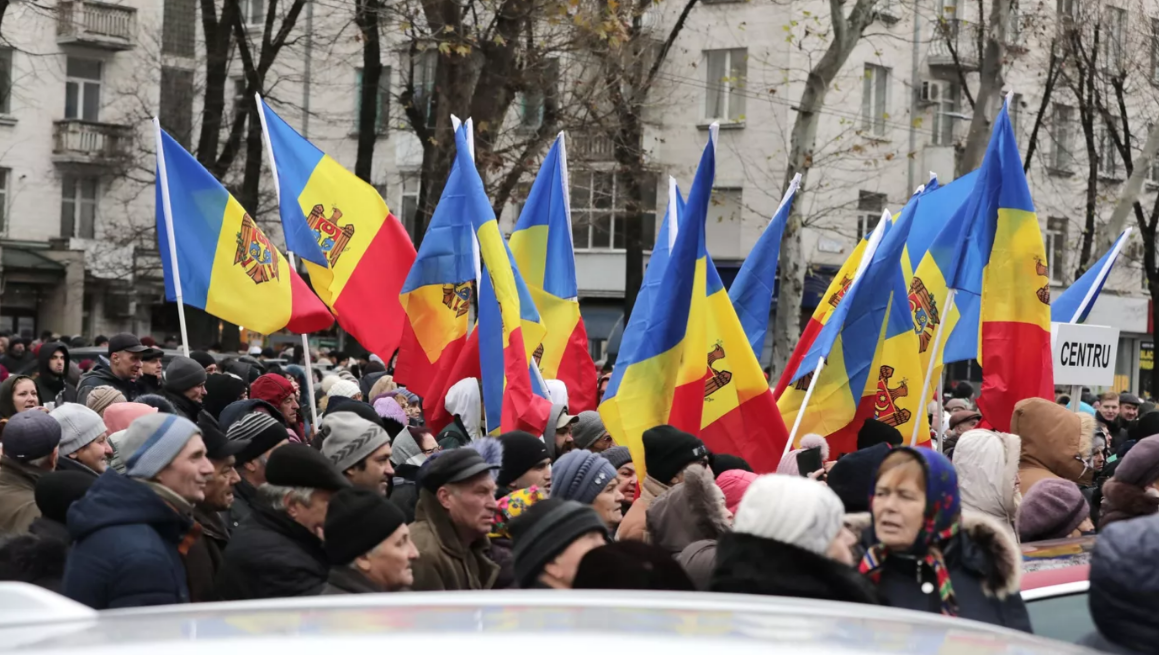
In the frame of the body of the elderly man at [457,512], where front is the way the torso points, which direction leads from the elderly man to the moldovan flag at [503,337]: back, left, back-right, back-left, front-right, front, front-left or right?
back-left

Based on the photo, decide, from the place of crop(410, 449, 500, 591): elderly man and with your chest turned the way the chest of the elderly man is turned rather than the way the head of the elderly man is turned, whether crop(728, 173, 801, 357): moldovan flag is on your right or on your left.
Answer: on your left

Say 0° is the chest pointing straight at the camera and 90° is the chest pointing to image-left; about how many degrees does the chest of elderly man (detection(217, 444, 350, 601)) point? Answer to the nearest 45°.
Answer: approximately 270°

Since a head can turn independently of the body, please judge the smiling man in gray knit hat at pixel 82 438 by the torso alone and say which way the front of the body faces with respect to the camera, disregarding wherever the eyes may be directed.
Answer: to the viewer's right

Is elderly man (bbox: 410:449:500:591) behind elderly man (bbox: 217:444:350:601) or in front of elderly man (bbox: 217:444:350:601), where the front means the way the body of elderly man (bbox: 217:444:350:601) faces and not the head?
in front

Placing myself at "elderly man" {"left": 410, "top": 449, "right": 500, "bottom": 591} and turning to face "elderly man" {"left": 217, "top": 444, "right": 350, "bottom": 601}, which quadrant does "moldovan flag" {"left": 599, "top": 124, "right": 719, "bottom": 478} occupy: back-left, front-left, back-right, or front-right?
back-right

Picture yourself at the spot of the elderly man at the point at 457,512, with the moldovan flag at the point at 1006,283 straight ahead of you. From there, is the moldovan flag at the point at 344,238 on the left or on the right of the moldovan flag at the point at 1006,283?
left

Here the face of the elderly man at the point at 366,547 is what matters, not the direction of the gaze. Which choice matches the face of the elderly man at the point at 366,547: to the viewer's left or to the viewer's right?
to the viewer's right

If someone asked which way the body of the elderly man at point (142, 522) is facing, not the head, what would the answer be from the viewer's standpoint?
to the viewer's right

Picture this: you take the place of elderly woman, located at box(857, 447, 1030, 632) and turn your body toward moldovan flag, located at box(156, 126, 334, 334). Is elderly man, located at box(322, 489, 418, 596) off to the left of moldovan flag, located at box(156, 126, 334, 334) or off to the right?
left

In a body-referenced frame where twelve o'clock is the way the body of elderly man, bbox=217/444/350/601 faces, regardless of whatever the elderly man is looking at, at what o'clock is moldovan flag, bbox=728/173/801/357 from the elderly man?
The moldovan flag is roughly at 10 o'clock from the elderly man.

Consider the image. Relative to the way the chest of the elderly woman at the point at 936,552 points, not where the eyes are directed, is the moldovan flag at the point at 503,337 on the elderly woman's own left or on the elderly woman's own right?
on the elderly woman's own right

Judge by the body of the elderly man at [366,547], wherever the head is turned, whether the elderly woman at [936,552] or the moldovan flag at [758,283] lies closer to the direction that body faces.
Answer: the elderly woman

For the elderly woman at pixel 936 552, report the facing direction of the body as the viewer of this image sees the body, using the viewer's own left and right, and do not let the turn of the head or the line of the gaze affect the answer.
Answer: facing the viewer and to the left of the viewer
